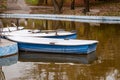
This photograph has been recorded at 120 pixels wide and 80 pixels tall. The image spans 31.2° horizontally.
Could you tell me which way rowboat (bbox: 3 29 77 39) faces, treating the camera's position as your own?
facing to the left of the viewer
